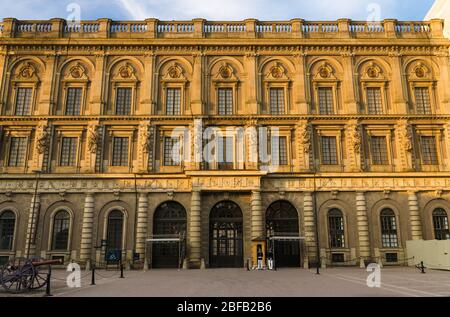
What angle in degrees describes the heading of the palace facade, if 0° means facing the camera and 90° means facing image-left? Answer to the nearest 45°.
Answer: approximately 0°
